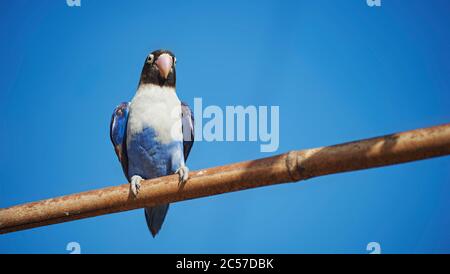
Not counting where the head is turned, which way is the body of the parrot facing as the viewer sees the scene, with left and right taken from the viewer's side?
facing the viewer
